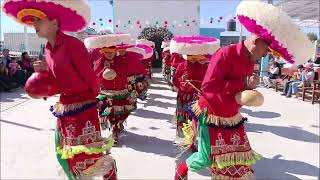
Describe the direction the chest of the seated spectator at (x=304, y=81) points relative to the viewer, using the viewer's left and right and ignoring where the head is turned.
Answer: facing to the left of the viewer

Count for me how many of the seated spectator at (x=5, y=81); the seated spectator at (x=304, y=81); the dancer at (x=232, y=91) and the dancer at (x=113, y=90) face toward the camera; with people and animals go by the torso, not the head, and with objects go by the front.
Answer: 1

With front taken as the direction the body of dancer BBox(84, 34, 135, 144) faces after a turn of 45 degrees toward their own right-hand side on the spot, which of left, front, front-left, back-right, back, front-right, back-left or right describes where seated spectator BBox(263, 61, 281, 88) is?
back

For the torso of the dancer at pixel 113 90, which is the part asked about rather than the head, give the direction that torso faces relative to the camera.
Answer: toward the camera

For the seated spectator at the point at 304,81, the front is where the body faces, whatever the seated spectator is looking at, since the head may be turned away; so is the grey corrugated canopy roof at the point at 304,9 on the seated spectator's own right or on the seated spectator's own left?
on the seated spectator's own right

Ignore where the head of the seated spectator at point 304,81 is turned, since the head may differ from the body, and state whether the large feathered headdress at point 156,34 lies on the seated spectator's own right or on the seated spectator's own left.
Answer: on the seated spectator's own right

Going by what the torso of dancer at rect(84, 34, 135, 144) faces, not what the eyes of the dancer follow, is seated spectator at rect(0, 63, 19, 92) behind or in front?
behind

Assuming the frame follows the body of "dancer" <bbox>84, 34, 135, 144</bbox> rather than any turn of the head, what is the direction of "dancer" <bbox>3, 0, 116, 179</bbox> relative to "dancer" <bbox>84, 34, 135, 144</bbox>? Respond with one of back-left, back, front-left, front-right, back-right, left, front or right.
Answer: front

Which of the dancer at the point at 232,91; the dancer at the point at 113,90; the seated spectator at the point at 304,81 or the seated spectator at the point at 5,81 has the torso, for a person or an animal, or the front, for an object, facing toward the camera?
the dancer at the point at 113,90

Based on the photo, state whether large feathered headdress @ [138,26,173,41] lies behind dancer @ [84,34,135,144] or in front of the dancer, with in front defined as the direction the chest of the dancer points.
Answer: behind
